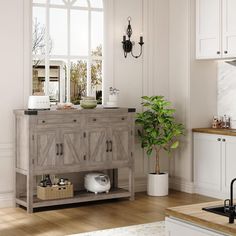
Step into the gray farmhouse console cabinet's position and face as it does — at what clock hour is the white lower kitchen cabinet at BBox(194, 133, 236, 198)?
The white lower kitchen cabinet is roughly at 10 o'clock from the gray farmhouse console cabinet.

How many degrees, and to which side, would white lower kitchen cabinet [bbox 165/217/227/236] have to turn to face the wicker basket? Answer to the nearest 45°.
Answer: approximately 90° to its right

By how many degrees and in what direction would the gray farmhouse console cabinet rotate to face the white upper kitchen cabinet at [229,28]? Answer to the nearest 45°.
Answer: approximately 45° to its left

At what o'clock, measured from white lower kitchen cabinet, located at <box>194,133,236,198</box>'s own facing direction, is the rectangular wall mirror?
The rectangular wall mirror is roughly at 1 o'clock from the white lower kitchen cabinet.

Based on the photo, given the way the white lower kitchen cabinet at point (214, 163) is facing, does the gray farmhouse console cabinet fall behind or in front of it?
in front

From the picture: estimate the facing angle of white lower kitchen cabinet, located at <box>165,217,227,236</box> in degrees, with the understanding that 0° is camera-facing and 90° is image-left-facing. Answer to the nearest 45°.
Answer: approximately 45°

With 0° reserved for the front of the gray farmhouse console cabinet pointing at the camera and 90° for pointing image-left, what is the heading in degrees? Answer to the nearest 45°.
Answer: approximately 315°

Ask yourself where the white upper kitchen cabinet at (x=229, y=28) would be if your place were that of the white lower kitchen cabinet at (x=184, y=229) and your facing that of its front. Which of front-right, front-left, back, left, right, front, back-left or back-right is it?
back-right

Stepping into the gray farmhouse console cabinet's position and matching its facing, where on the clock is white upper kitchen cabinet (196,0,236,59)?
The white upper kitchen cabinet is roughly at 10 o'clock from the gray farmhouse console cabinet.

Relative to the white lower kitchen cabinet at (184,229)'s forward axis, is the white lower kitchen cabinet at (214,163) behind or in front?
behind

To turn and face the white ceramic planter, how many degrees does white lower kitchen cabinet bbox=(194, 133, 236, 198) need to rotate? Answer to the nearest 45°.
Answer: approximately 45° to its right

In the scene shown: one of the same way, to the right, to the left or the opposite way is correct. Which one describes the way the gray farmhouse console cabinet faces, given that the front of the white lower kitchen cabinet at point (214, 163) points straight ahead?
to the left

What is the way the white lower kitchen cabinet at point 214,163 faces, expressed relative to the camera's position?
facing the viewer and to the left of the viewer

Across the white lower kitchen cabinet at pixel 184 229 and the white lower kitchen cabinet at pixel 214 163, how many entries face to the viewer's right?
0
